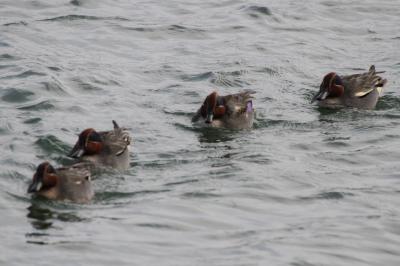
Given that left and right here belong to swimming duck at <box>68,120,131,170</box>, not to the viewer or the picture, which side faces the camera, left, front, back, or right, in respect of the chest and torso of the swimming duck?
left

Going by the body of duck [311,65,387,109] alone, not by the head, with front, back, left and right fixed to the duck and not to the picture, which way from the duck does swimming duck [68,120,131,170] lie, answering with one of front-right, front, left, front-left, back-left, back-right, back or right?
front-left

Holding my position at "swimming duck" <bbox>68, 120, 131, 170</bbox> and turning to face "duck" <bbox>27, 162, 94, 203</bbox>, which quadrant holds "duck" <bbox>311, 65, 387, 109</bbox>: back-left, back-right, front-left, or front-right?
back-left

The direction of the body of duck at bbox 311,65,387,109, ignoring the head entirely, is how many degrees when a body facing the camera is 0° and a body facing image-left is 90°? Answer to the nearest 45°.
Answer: approximately 90°

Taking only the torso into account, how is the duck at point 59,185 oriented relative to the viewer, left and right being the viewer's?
facing to the left of the viewer

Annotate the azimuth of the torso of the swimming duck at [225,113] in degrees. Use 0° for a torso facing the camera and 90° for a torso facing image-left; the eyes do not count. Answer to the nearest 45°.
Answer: approximately 90°

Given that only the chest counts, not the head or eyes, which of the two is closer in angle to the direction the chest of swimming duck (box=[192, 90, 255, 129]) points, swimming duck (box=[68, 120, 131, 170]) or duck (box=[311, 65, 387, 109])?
the swimming duck

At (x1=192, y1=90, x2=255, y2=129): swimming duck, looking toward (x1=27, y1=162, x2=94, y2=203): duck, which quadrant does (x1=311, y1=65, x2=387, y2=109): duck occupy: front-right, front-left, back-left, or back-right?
back-left

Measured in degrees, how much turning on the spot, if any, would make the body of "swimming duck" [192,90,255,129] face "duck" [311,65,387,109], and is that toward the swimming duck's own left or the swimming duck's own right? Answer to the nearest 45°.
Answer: approximately 135° to the swimming duck's own right

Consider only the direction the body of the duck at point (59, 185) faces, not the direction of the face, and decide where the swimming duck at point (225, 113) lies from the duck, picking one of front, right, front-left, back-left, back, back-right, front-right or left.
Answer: back-right

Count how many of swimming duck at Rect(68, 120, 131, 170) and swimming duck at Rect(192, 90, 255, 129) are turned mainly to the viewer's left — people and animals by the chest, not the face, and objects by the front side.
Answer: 2
